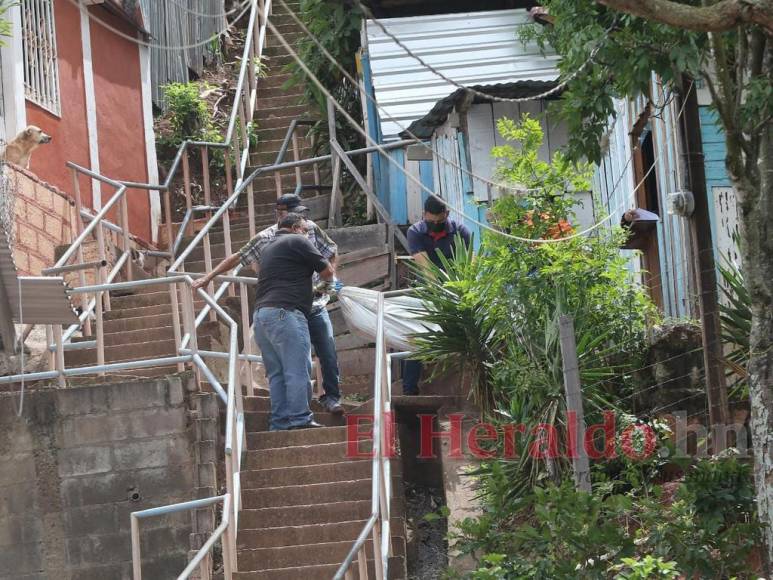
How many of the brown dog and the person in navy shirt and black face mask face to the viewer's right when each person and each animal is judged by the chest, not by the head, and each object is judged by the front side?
1

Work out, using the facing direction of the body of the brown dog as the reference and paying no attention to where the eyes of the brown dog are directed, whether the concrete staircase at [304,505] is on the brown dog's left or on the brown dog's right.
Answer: on the brown dog's right

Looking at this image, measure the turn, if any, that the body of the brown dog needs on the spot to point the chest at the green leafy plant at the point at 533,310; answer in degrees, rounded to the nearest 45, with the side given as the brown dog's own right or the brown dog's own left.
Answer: approximately 45° to the brown dog's own right

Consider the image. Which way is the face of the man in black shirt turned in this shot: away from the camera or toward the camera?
away from the camera

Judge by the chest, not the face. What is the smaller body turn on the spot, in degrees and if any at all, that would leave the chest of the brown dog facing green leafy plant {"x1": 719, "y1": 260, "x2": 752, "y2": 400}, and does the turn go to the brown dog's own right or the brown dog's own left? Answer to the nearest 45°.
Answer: approximately 45° to the brown dog's own right

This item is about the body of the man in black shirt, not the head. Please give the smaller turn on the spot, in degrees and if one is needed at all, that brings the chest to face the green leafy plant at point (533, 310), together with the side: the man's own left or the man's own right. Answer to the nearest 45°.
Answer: approximately 45° to the man's own right

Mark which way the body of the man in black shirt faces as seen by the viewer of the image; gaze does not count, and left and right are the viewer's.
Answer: facing away from the viewer and to the right of the viewer

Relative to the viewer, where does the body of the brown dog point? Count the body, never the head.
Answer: to the viewer's right
